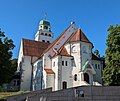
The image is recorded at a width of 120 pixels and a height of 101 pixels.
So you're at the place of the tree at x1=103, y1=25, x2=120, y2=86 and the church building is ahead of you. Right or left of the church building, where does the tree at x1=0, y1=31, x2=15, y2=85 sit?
left

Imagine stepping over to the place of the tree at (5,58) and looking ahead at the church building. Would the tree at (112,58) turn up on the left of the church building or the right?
right

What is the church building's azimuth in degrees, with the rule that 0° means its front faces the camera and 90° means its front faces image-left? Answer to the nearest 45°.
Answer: approximately 315°

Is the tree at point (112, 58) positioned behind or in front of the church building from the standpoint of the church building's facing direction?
in front

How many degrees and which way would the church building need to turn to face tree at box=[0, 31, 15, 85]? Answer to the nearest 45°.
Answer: approximately 90° to its right
